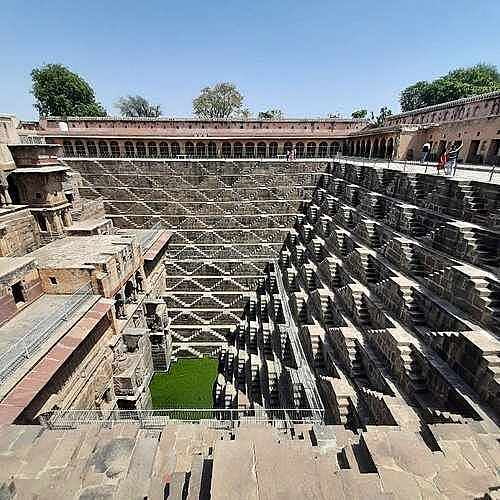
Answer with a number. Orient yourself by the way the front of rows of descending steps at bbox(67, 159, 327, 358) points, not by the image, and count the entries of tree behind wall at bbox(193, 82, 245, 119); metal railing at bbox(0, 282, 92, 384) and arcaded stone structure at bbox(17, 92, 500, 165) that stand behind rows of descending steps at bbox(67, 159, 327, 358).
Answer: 2

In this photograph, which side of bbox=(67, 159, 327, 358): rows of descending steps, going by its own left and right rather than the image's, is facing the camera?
front

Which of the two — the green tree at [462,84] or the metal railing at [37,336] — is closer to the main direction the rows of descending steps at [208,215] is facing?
the metal railing

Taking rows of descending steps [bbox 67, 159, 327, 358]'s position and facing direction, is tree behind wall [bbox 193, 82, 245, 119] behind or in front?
behind

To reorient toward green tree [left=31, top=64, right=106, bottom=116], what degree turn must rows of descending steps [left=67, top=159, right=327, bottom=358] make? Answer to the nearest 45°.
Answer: approximately 135° to its right

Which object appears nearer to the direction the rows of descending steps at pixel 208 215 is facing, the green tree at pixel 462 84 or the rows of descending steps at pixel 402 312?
the rows of descending steps

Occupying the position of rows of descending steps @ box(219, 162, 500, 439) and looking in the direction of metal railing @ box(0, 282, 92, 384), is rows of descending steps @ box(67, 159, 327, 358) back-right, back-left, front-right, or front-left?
front-right

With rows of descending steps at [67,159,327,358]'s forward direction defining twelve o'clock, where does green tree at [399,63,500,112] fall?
The green tree is roughly at 8 o'clock from the rows of descending steps.

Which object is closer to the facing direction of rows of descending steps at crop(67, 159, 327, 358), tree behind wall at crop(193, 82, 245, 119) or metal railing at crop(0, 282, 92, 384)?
the metal railing

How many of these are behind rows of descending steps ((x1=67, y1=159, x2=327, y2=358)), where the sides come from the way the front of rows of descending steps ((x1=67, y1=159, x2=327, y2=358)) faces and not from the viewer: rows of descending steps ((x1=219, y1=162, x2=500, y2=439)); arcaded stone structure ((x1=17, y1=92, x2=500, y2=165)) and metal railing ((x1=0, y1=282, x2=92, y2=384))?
1

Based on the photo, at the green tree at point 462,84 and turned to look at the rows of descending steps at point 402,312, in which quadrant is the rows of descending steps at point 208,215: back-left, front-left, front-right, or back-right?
front-right

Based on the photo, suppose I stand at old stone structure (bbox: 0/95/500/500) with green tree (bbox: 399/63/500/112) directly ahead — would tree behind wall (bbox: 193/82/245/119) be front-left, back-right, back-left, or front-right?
front-left

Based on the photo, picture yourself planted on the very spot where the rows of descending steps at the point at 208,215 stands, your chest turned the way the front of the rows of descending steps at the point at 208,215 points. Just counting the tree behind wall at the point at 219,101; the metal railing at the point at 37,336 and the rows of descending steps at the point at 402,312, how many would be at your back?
1

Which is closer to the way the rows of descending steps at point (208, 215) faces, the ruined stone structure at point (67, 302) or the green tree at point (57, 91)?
the ruined stone structure

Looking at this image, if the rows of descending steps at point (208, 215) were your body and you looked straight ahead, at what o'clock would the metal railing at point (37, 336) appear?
The metal railing is roughly at 1 o'clock from the rows of descending steps.

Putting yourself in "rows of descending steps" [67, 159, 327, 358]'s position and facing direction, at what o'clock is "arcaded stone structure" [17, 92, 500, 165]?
The arcaded stone structure is roughly at 6 o'clock from the rows of descending steps.

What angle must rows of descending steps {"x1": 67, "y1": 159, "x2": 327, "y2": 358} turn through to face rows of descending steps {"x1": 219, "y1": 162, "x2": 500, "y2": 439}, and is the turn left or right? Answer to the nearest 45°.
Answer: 0° — it already faces it
